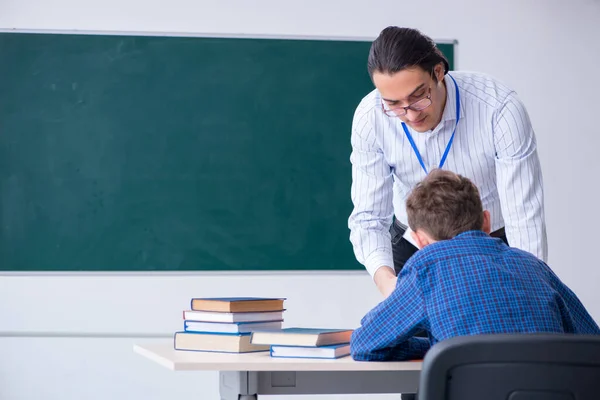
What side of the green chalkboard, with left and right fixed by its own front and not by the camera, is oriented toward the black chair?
front

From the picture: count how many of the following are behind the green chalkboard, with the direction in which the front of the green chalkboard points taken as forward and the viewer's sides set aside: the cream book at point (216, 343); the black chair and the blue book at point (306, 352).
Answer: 0

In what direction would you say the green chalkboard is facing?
toward the camera

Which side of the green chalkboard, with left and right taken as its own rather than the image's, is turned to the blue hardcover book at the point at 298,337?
front

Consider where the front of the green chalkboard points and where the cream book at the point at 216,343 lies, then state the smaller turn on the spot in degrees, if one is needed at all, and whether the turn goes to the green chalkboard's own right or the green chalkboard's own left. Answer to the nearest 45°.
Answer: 0° — it already faces it

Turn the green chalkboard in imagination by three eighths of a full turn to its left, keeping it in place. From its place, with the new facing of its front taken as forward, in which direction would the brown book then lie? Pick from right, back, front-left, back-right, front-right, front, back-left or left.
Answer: back-right

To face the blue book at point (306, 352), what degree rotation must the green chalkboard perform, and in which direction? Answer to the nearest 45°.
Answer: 0° — it already faces it

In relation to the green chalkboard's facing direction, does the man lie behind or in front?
in front

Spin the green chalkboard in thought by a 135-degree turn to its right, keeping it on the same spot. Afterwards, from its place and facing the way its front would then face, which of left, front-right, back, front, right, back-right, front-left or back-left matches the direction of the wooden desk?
back-left

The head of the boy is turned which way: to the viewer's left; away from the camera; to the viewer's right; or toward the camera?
away from the camera
